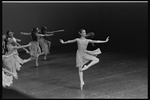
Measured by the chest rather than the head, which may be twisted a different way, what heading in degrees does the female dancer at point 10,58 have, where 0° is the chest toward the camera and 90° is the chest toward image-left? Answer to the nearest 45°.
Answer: approximately 270°
